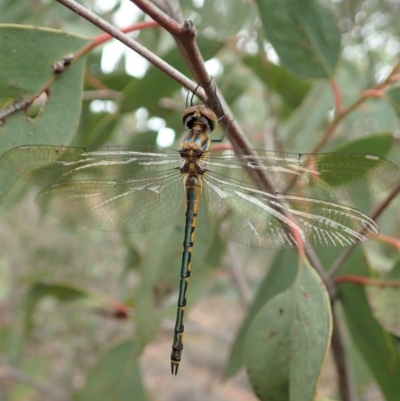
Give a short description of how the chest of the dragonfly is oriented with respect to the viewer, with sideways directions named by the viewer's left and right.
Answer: facing away from the viewer
